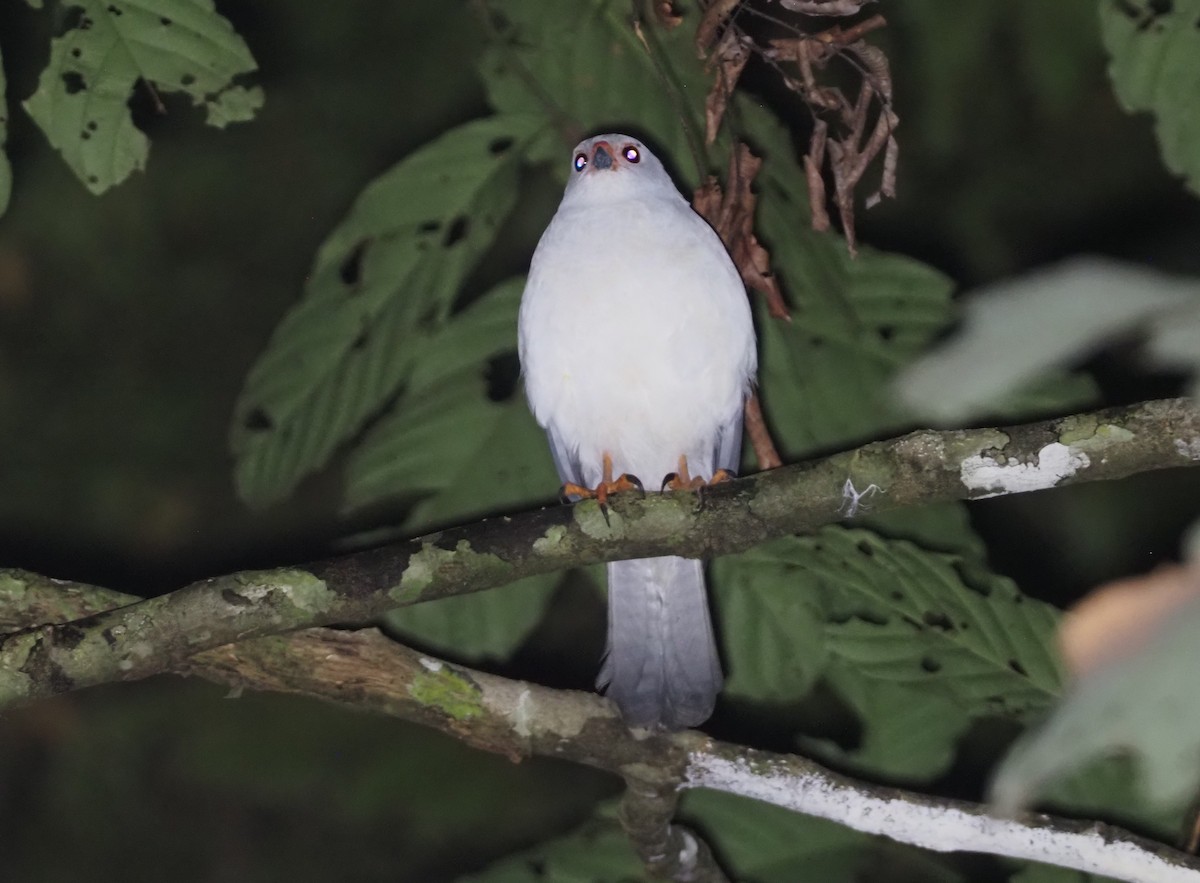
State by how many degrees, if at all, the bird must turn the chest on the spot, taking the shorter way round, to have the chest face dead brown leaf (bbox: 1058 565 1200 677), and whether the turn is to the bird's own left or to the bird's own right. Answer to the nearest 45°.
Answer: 0° — it already faces it

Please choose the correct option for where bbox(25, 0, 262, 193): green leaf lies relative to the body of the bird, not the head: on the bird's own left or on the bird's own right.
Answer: on the bird's own right

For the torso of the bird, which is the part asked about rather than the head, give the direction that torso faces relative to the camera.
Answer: toward the camera

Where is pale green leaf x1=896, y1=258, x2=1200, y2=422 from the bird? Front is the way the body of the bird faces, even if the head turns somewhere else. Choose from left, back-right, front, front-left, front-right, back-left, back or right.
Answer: front
